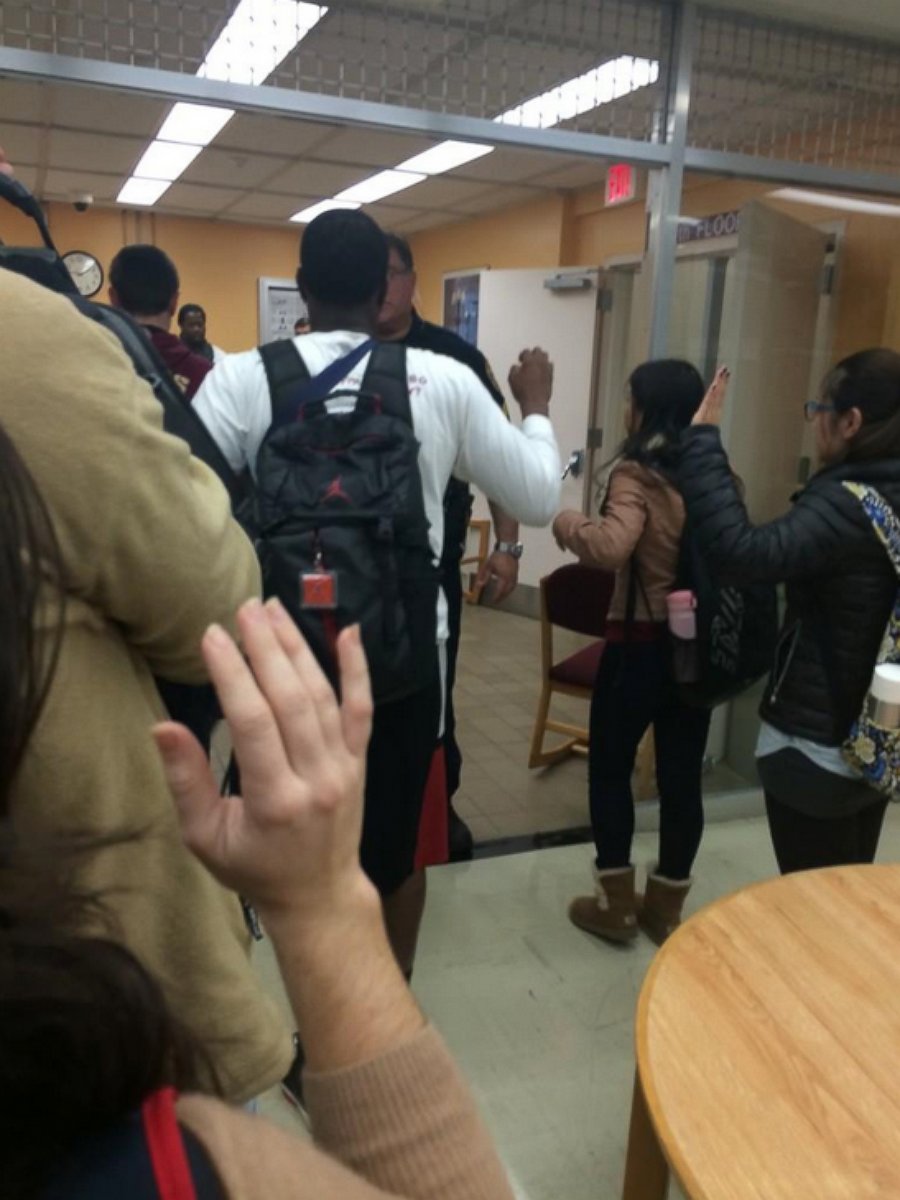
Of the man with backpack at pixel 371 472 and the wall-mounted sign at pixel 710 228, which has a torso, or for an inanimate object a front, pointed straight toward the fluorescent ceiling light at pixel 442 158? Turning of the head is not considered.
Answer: the man with backpack

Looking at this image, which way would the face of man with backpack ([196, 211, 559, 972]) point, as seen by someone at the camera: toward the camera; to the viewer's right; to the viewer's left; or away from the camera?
away from the camera

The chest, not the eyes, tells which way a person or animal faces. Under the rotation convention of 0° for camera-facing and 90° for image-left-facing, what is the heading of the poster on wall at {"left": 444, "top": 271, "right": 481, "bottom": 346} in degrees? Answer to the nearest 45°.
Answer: approximately 45°

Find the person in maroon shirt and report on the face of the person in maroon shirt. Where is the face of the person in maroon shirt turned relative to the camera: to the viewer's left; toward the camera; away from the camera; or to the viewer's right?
away from the camera

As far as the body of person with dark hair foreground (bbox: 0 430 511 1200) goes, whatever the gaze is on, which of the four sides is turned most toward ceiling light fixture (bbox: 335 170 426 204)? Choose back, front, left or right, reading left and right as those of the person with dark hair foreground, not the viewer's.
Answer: front

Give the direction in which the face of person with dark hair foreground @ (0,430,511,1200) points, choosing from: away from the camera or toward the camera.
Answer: away from the camera

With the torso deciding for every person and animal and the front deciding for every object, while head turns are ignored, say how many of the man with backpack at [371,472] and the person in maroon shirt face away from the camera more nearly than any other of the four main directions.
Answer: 2

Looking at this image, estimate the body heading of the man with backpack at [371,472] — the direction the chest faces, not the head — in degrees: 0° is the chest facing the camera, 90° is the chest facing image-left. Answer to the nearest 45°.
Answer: approximately 180°

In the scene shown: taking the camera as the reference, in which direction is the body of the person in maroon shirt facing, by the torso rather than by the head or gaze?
away from the camera

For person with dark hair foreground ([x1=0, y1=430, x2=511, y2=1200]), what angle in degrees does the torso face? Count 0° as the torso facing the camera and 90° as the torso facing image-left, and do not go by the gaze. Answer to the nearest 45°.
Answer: approximately 180°

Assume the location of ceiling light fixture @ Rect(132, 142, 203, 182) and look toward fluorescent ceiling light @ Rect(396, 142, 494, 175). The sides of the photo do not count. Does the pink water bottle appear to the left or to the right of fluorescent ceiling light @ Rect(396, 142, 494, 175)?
right

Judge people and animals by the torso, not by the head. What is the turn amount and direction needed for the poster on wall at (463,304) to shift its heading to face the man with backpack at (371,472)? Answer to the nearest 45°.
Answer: approximately 45° to its left
